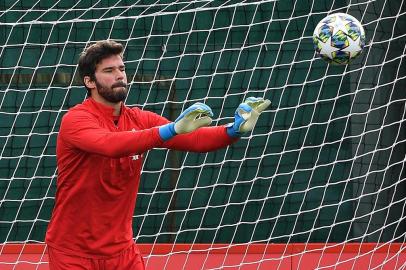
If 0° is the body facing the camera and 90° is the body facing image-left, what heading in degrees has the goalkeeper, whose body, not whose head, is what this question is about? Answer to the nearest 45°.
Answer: approximately 315°

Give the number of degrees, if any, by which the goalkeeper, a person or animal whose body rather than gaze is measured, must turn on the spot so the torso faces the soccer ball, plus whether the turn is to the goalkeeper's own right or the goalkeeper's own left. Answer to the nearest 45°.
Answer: approximately 90° to the goalkeeper's own left
